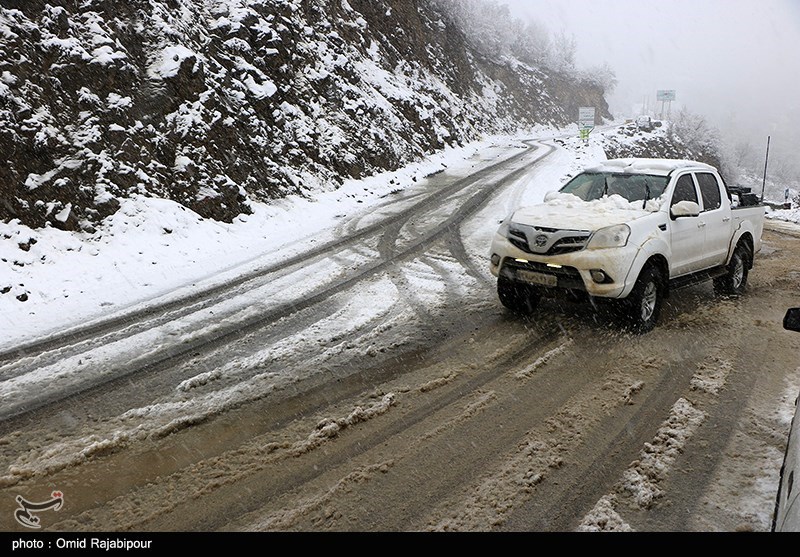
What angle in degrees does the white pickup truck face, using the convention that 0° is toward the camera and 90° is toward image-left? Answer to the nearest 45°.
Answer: approximately 45°
